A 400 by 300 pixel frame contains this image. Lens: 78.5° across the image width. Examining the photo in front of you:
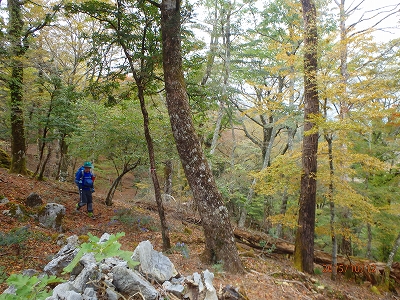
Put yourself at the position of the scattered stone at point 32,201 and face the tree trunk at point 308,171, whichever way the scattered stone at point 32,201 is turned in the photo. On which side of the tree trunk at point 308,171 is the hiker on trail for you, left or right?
left

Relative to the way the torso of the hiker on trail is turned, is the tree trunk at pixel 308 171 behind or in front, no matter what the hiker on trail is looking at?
in front

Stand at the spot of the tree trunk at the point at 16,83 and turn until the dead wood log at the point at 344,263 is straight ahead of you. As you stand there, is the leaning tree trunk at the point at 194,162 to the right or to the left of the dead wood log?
right

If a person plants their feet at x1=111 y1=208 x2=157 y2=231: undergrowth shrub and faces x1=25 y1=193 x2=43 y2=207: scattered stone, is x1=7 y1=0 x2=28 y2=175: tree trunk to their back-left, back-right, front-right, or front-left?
front-right

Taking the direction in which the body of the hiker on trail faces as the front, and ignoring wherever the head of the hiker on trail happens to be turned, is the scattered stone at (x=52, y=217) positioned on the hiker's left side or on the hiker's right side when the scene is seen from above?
on the hiker's right side

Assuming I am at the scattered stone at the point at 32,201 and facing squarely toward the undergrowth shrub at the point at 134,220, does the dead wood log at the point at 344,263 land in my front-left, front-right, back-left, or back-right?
front-right

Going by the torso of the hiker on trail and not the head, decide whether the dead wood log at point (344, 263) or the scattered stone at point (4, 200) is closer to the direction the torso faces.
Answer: the dead wood log

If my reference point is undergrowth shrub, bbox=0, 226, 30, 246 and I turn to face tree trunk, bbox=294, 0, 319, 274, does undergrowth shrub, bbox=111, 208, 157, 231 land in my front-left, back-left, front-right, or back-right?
front-left

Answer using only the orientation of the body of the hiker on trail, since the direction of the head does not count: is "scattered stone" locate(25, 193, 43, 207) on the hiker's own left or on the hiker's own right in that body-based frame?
on the hiker's own right
